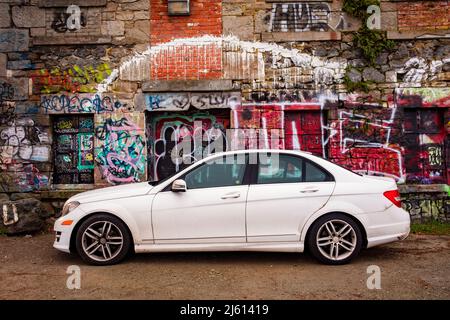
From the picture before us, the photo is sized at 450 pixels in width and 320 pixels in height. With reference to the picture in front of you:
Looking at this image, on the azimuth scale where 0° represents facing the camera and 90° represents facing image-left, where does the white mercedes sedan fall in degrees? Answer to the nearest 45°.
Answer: approximately 90°
